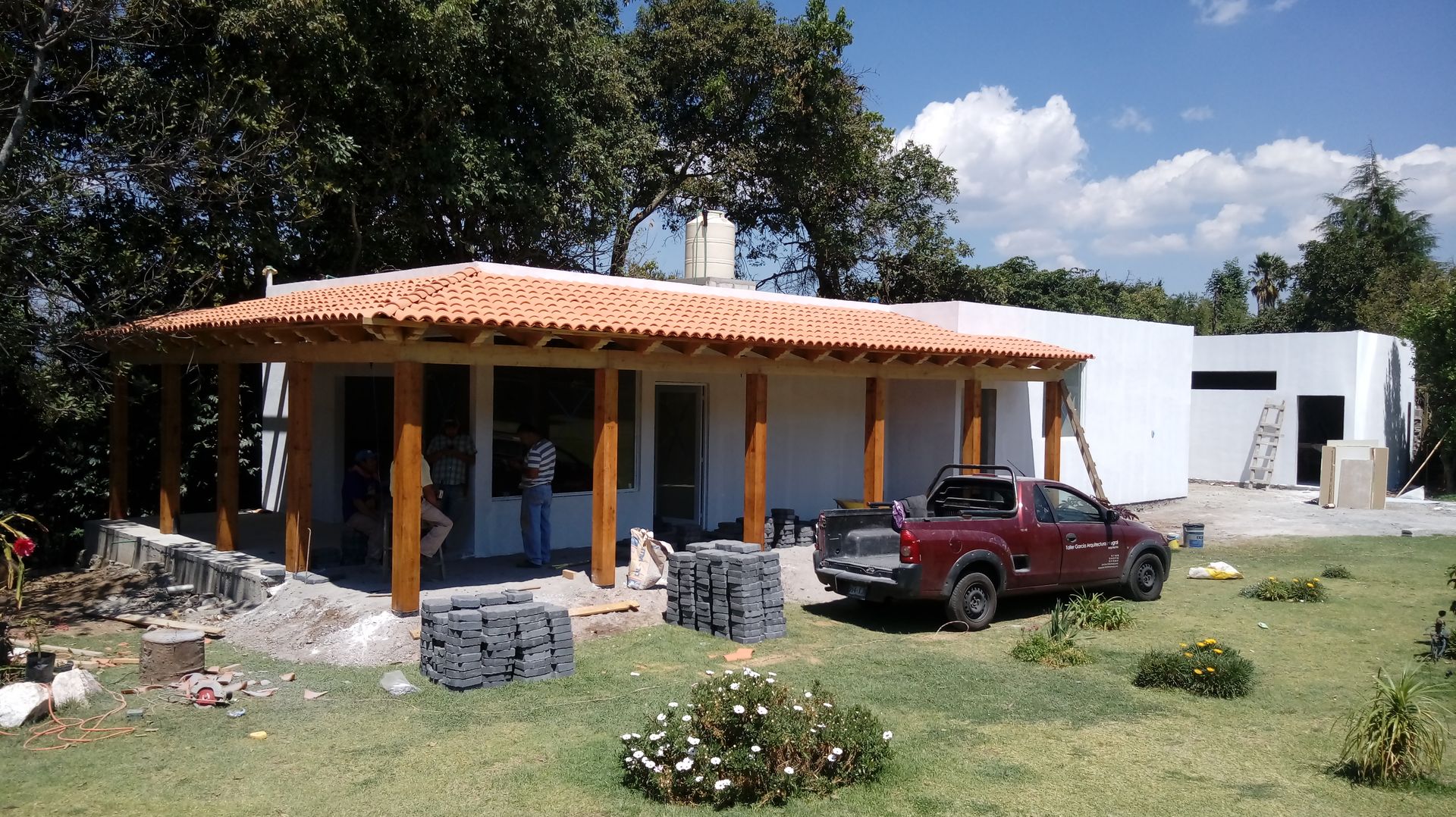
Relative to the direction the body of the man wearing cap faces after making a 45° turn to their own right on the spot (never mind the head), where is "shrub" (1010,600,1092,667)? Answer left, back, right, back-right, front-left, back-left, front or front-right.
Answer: left

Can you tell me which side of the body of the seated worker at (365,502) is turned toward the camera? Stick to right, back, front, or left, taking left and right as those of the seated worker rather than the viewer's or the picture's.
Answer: right

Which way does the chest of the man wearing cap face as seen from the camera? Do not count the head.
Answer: toward the camera

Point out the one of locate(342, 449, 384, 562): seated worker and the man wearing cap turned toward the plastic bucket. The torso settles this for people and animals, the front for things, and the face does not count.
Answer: the seated worker

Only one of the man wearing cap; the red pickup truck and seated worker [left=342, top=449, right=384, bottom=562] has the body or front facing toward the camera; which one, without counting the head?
the man wearing cap

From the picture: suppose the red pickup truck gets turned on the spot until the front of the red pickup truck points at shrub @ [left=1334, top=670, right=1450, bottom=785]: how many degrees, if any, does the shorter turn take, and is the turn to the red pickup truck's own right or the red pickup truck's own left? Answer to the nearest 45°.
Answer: approximately 90° to the red pickup truck's own right

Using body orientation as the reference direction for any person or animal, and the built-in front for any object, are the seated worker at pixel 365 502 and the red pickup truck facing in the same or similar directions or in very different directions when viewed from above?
same or similar directions

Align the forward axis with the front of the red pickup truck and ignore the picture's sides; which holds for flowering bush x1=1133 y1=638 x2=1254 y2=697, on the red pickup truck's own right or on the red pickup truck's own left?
on the red pickup truck's own right

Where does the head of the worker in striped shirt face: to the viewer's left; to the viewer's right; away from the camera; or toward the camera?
to the viewer's left

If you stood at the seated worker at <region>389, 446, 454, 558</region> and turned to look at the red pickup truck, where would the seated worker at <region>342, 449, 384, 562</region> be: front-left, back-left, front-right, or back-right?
back-left

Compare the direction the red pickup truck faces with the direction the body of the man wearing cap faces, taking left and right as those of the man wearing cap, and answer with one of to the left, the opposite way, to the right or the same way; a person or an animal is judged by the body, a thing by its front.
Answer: to the left

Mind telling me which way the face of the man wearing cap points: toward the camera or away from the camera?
toward the camera

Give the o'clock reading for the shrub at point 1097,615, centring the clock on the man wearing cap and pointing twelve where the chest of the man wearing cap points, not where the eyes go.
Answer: The shrub is roughly at 10 o'clock from the man wearing cap.

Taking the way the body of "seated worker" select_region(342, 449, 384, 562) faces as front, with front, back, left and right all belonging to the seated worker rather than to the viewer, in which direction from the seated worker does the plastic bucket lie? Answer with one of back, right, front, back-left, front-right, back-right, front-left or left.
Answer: front

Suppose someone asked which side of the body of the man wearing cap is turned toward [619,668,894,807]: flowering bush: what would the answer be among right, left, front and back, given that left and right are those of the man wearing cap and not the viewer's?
front

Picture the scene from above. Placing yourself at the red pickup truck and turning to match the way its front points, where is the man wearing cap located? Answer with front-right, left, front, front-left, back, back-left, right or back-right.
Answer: back-left

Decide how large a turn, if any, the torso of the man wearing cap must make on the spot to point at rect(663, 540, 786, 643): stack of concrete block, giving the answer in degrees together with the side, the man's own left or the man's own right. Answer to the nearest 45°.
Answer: approximately 45° to the man's own left
